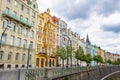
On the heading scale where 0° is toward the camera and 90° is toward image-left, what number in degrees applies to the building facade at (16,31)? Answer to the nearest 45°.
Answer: approximately 315°
